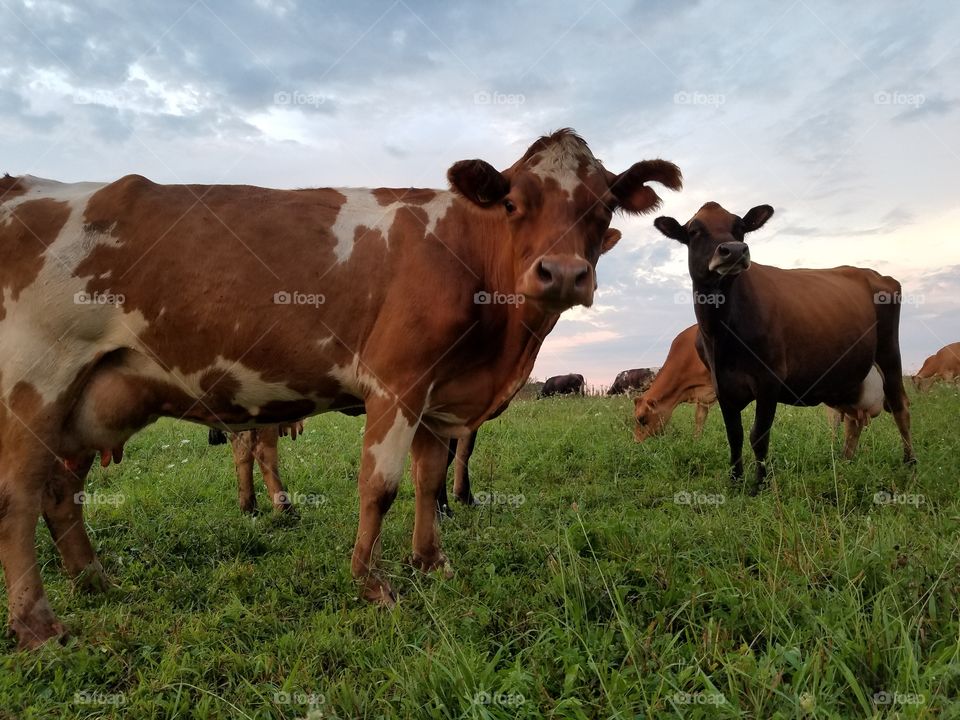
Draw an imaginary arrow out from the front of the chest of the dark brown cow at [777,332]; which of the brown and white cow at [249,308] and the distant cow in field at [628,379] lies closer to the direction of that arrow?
the brown and white cow

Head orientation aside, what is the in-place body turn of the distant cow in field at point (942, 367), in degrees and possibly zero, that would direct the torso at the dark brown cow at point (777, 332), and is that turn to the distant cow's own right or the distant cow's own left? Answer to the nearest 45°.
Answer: approximately 90° to the distant cow's own left

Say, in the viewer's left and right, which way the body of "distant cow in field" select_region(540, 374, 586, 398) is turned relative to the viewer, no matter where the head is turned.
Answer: facing to the left of the viewer

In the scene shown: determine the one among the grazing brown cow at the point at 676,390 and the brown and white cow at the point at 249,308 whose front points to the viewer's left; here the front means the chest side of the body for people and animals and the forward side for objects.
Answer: the grazing brown cow

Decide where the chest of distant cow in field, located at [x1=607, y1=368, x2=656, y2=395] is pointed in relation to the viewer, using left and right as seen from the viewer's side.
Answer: facing to the left of the viewer

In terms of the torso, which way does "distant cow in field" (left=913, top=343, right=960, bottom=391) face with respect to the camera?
to the viewer's left

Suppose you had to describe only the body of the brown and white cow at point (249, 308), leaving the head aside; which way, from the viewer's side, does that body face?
to the viewer's right

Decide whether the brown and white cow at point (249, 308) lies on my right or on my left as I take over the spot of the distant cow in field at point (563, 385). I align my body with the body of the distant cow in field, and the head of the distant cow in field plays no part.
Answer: on my left

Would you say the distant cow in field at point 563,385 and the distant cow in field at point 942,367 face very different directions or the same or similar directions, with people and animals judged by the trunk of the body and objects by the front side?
same or similar directions

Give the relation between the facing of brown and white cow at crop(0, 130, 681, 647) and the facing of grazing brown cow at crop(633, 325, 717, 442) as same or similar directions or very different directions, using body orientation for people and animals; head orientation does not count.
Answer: very different directions

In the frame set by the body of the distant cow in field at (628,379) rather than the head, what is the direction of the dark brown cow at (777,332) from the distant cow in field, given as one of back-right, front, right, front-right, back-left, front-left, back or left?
left

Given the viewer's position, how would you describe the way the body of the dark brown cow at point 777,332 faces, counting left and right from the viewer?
facing the viewer and to the left of the viewer

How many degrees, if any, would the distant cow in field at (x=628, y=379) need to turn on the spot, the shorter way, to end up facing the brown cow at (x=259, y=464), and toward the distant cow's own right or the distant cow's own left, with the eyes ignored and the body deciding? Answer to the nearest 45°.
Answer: approximately 90° to the distant cow's own left

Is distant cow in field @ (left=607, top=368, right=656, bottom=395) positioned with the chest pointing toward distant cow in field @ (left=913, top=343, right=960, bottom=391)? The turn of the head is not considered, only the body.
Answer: no

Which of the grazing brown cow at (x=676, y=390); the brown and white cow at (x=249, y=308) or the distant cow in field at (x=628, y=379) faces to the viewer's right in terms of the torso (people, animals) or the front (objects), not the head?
the brown and white cow

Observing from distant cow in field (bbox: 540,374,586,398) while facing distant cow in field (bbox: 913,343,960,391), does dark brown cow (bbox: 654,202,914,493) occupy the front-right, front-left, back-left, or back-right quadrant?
front-right
